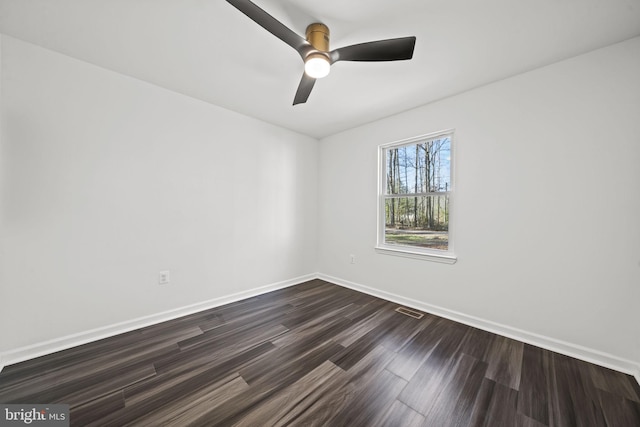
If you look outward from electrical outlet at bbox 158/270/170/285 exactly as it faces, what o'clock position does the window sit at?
The window is roughly at 10 o'clock from the electrical outlet.

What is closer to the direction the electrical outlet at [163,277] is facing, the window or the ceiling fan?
the ceiling fan

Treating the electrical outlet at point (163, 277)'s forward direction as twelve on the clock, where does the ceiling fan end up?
The ceiling fan is roughly at 11 o'clock from the electrical outlet.

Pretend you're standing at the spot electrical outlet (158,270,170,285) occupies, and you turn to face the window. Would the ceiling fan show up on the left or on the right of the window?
right
